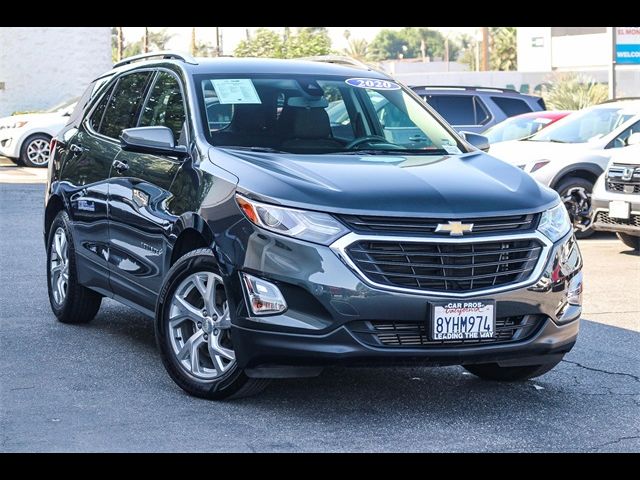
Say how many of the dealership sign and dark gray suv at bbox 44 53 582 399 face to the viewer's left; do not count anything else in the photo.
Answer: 0

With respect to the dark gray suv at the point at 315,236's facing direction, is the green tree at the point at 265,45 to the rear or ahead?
to the rear

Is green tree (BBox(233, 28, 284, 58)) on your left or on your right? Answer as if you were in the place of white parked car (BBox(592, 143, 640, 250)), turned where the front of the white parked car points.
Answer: on your right

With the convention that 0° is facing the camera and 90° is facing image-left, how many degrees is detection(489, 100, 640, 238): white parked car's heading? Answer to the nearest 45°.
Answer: approximately 45°

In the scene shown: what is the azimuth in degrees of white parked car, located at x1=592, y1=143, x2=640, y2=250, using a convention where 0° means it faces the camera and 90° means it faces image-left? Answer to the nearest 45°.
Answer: approximately 45°

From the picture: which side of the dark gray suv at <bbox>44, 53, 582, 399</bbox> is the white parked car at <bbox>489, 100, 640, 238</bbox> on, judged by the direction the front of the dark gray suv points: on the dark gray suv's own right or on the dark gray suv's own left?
on the dark gray suv's own left

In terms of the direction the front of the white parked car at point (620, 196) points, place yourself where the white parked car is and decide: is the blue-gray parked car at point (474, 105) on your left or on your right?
on your right

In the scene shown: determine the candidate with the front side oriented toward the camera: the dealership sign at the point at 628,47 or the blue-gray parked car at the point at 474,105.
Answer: the dealership sign

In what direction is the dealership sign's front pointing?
toward the camera
